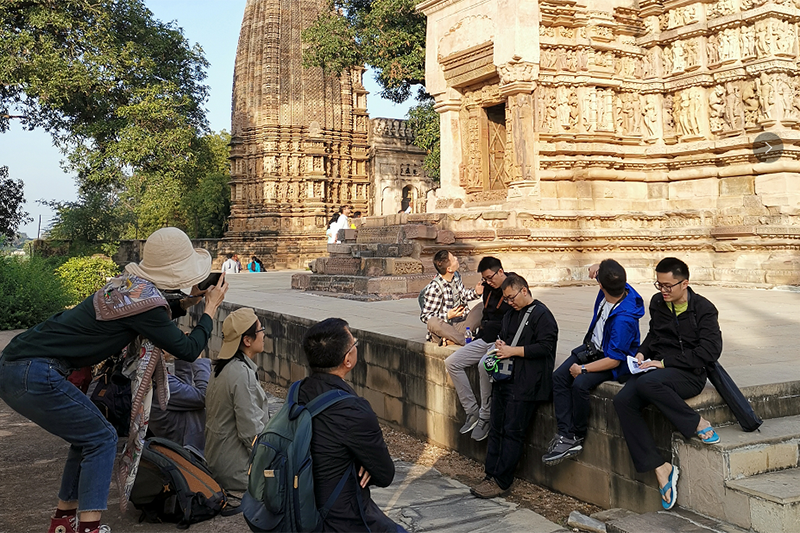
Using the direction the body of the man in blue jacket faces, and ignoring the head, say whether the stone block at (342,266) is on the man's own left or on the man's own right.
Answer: on the man's own right

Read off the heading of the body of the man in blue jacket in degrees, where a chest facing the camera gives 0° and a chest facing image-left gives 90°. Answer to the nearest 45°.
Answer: approximately 45°

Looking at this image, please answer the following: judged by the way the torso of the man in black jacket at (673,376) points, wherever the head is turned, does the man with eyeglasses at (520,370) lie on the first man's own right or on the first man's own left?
on the first man's own right

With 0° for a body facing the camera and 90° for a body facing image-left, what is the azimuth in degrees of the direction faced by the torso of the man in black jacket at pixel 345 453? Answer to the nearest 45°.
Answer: approximately 225°

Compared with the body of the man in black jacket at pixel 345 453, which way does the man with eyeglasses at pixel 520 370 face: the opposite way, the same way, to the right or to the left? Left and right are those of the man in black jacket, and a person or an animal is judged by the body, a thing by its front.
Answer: the opposite way

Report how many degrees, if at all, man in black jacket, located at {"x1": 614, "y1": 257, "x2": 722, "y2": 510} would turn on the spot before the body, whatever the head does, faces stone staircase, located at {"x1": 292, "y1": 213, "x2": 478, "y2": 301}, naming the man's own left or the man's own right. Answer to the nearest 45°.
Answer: approximately 90° to the man's own right

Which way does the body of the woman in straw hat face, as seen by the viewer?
to the viewer's right

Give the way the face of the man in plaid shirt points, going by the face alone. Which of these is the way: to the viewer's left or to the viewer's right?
to the viewer's right

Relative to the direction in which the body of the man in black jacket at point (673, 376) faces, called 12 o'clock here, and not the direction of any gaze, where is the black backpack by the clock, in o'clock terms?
The black backpack is roughly at 1 o'clock from the man in black jacket.

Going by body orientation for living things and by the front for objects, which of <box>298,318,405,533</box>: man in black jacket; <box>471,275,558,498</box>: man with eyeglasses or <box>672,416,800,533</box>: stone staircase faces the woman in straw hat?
the man with eyeglasses
